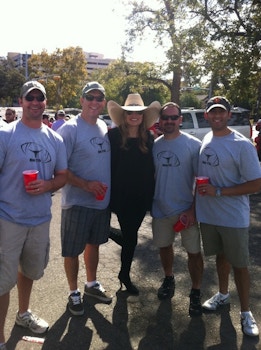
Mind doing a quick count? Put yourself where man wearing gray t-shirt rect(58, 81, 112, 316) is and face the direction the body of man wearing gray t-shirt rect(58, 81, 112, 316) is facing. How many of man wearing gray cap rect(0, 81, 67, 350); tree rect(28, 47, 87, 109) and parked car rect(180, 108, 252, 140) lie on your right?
1

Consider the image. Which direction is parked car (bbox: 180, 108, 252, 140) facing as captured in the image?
to the viewer's left

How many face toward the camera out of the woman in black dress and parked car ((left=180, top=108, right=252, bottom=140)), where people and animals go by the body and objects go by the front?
1

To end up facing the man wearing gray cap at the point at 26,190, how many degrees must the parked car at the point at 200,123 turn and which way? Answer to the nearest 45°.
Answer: approximately 90° to its left

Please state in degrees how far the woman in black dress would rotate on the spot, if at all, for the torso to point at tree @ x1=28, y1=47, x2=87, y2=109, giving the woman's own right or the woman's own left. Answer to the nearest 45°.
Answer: approximately 180°

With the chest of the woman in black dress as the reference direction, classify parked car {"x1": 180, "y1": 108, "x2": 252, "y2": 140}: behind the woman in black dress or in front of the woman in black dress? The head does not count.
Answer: behind

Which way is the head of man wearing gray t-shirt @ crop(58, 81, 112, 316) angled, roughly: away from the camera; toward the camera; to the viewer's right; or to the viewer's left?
toward the camera

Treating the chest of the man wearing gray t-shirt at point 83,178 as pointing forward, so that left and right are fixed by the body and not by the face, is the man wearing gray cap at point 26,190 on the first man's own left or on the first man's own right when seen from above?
on the first man's own right

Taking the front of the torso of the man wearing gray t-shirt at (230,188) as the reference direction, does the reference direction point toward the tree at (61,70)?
no

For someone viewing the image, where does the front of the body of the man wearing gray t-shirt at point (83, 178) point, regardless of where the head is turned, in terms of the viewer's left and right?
facing the viewer and to the right of the viewer

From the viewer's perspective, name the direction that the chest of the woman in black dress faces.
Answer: toward the camera

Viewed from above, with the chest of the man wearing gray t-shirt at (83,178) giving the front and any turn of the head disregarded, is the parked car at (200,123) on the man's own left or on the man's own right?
on the man's own left

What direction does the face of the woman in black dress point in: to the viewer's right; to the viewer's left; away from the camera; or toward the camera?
toward the camera

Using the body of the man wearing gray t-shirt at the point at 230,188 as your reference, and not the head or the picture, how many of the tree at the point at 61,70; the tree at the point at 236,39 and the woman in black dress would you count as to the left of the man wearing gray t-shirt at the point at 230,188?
0

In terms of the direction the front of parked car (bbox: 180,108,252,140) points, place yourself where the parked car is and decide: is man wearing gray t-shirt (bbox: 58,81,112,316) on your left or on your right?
on your left
